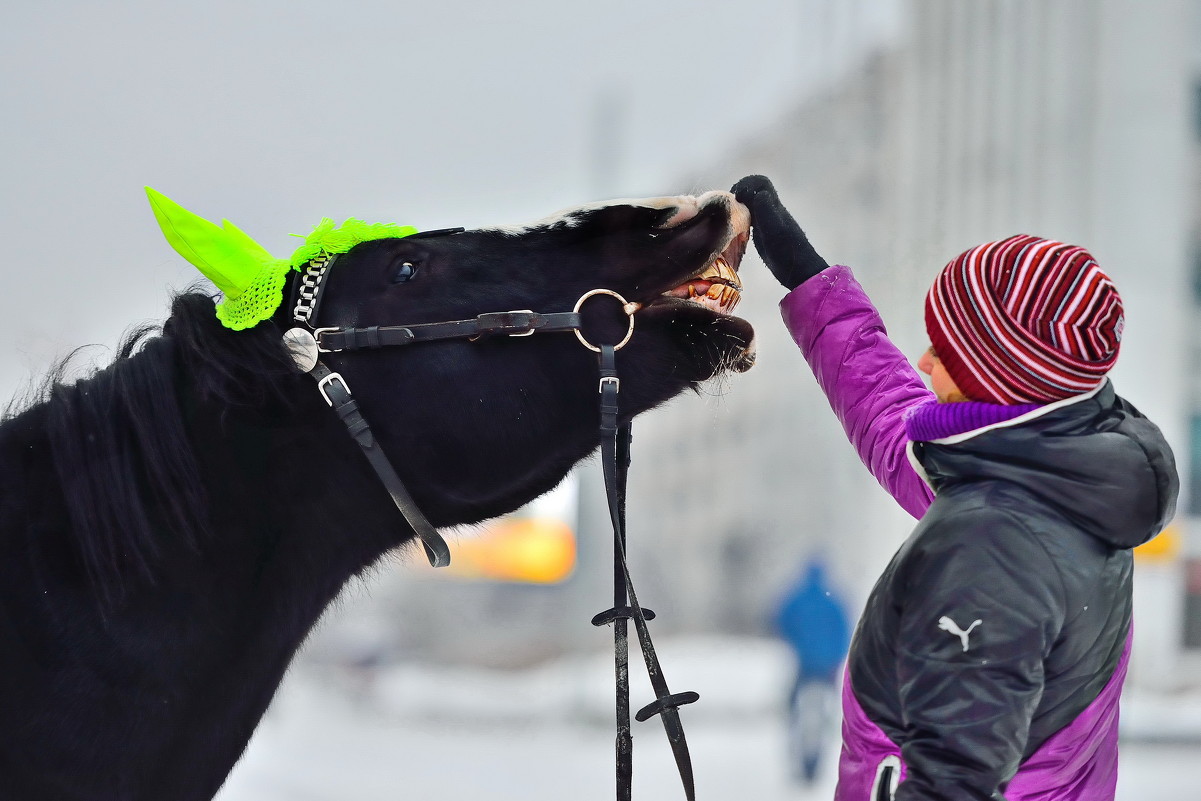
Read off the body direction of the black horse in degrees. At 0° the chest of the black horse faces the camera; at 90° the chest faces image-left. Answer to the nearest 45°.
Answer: approximately 270°

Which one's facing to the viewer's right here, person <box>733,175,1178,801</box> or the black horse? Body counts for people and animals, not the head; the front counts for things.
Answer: the black horse

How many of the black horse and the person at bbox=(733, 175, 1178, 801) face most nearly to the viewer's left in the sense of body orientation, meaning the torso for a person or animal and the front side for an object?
1

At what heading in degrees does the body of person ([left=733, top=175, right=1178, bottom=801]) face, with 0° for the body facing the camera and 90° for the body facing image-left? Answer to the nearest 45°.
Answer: approximately 90°

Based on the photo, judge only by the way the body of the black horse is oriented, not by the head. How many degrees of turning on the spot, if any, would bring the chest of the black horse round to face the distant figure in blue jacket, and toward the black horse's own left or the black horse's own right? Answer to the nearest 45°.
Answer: approximately 45° to the black horse's own left
